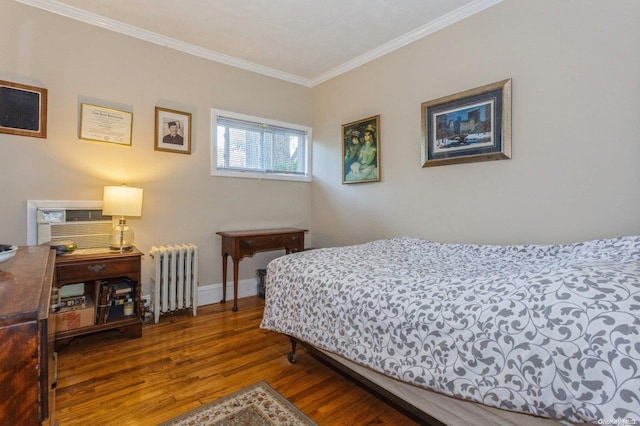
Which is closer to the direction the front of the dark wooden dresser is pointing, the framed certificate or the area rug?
the area rug

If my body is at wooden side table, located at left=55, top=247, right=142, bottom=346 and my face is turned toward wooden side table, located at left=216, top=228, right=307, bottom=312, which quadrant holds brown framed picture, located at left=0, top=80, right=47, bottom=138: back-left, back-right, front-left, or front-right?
back-left

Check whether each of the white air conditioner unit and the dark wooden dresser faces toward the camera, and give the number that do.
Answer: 1

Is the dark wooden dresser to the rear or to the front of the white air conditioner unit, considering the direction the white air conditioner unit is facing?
to the front

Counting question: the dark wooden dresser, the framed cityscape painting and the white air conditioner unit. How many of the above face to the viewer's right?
1

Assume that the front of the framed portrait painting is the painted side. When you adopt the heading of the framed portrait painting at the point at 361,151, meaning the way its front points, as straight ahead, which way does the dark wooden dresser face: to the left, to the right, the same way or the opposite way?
the opposite way

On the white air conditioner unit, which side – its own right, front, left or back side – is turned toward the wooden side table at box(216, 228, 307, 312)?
left

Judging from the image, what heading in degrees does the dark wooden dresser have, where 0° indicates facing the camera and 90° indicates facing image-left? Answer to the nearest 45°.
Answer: approximately 270°

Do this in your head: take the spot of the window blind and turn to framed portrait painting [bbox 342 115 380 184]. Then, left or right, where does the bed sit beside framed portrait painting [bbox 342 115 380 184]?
right

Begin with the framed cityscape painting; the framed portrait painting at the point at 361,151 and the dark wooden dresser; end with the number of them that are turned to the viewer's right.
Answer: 1

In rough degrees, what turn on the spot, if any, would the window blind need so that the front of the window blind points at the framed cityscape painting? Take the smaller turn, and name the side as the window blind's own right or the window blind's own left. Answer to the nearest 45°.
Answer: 0° — it already faces it

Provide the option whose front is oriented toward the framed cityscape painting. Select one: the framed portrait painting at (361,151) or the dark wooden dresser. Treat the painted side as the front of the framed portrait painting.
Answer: the dark wooden dresser

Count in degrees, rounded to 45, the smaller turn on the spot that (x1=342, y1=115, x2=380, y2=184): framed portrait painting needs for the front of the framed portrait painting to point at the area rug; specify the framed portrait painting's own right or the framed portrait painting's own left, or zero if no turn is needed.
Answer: approximately 45° to the framed portrait painting's own left
